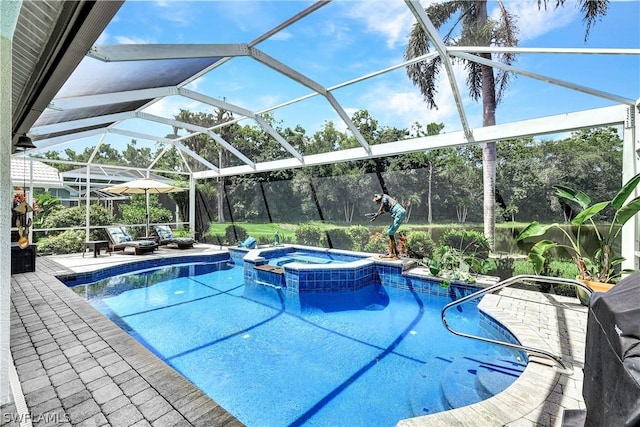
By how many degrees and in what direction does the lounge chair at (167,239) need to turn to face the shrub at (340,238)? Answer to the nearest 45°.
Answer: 0° — it already faces it

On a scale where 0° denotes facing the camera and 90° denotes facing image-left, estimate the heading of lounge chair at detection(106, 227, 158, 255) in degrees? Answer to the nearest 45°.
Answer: approximately 315°

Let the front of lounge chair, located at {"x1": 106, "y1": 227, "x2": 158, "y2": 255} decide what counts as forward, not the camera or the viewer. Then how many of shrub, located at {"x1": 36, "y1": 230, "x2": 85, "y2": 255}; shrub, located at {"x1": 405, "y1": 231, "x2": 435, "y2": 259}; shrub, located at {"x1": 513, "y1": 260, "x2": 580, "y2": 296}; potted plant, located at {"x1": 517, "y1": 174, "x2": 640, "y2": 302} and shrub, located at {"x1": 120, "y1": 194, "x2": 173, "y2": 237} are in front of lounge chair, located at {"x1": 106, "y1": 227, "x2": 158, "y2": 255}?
3

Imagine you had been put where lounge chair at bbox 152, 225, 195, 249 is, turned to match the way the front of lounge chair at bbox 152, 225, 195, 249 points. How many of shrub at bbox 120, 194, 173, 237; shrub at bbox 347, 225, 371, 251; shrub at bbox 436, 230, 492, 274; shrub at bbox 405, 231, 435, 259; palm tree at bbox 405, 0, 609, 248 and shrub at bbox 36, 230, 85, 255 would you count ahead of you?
4

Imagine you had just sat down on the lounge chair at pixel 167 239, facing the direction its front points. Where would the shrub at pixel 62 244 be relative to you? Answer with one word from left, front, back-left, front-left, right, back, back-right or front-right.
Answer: back-right
